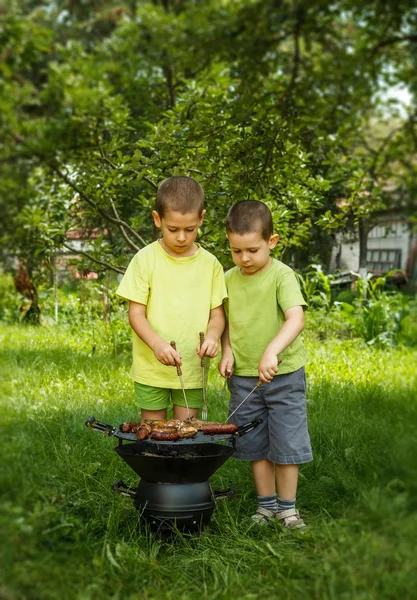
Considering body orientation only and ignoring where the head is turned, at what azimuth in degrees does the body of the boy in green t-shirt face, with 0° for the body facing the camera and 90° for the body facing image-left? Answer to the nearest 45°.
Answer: approximately 45°

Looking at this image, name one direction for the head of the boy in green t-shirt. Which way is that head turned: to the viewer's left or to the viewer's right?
to the viewer's left

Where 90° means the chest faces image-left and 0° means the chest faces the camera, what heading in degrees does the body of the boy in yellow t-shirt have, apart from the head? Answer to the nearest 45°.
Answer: approximately 0°

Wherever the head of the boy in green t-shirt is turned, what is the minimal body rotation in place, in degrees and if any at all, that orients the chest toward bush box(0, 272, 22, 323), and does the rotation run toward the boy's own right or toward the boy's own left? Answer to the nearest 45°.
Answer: approximately 90° to the boy's own right
